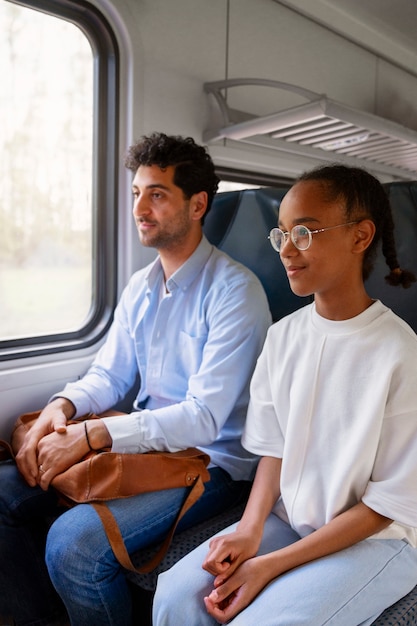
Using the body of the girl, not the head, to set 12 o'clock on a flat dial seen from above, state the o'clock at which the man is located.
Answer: The man is roughly at 3 o'clock from the girl.

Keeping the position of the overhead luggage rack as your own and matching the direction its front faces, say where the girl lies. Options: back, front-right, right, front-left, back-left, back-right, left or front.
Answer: front-right

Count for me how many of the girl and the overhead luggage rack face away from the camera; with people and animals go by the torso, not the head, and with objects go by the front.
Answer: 0

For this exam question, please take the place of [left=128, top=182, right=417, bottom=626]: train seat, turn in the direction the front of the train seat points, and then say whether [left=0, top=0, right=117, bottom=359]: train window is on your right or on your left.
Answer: on your right

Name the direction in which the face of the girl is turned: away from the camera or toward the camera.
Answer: toward the camera

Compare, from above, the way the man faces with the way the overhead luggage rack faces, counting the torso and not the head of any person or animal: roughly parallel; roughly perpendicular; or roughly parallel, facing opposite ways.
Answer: roughly perpendicular

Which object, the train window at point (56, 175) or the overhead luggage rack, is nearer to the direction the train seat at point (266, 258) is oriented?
the train window

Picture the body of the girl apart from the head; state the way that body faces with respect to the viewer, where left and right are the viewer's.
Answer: facing the viewer and to the left of the viewer

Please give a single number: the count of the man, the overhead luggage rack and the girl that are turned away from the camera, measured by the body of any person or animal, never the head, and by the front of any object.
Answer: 0

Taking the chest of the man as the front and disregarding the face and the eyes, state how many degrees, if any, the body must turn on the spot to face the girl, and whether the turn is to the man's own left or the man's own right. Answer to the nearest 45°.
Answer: approximately 90° to the man's own left

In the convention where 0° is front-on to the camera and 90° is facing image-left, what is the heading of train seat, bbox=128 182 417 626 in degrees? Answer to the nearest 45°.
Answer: approximately 45°

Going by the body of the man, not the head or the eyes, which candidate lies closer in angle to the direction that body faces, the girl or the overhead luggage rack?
the girl

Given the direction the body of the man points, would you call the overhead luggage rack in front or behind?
behind
